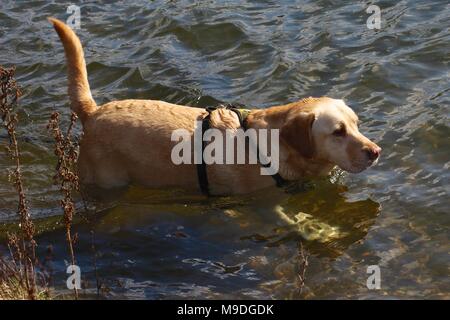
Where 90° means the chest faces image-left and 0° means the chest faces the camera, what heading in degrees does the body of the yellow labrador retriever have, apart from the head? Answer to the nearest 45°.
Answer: approximately 270°
